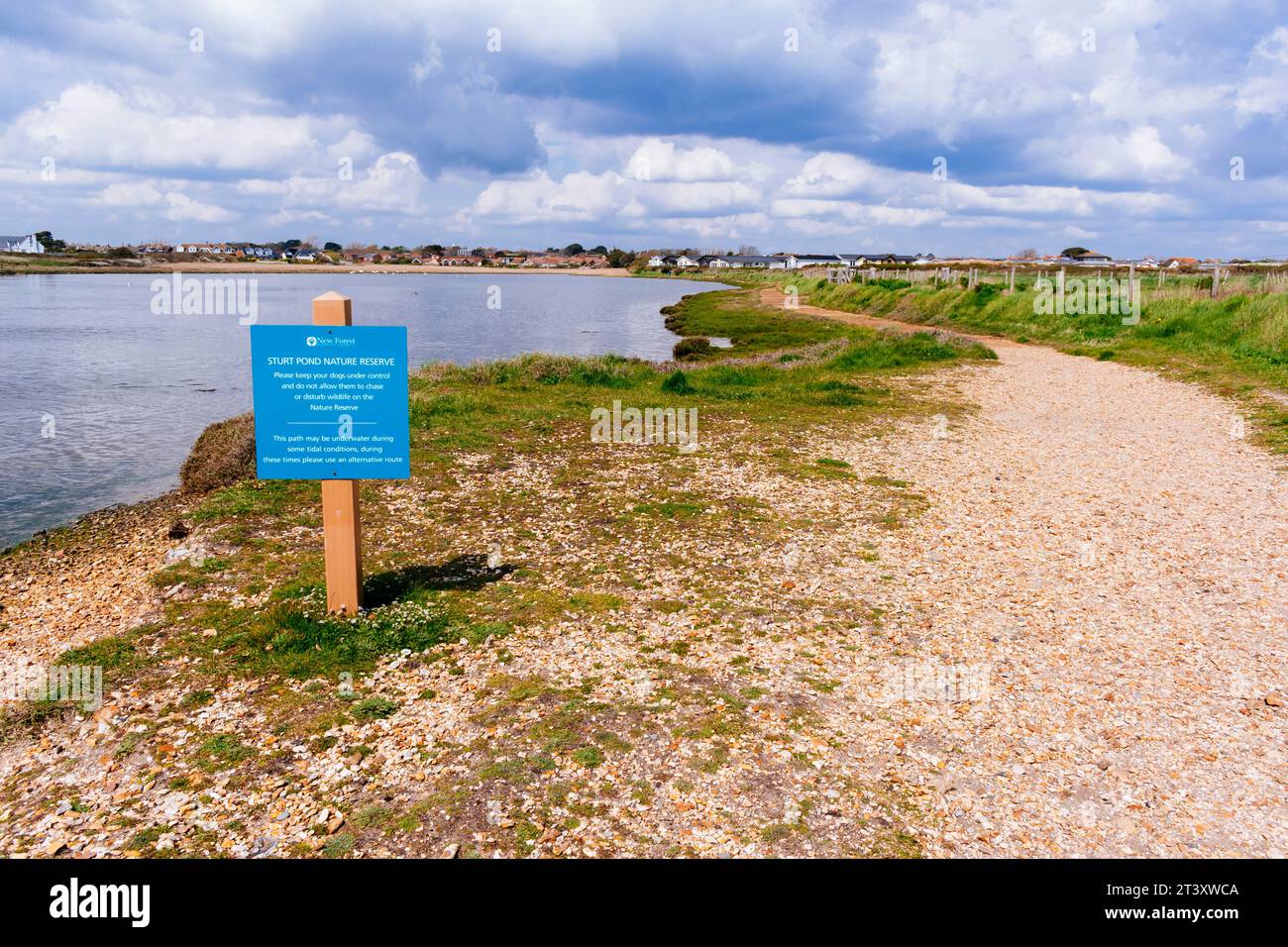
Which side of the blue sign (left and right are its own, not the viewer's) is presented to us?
front

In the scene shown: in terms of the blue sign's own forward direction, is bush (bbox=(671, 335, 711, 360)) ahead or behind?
behind

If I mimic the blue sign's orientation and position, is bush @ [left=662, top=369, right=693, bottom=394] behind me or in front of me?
behind

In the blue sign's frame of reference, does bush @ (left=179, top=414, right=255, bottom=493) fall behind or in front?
behind
